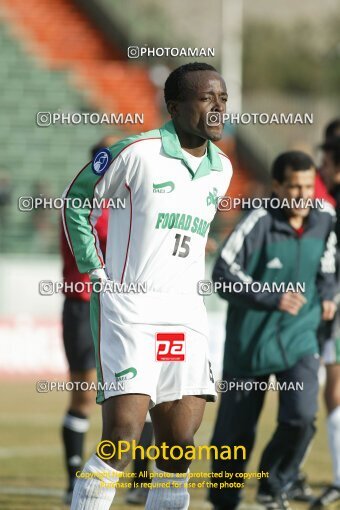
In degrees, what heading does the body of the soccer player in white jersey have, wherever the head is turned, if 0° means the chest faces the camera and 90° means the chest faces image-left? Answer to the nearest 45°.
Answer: approximately 315°
